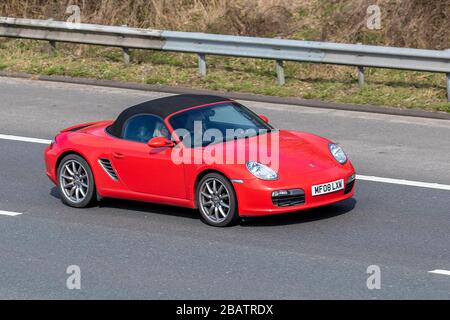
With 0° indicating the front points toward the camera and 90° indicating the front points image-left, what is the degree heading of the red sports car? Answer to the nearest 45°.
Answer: approximately 315°

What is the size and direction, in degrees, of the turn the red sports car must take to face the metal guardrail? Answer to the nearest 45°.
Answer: approximately 135° to its left
